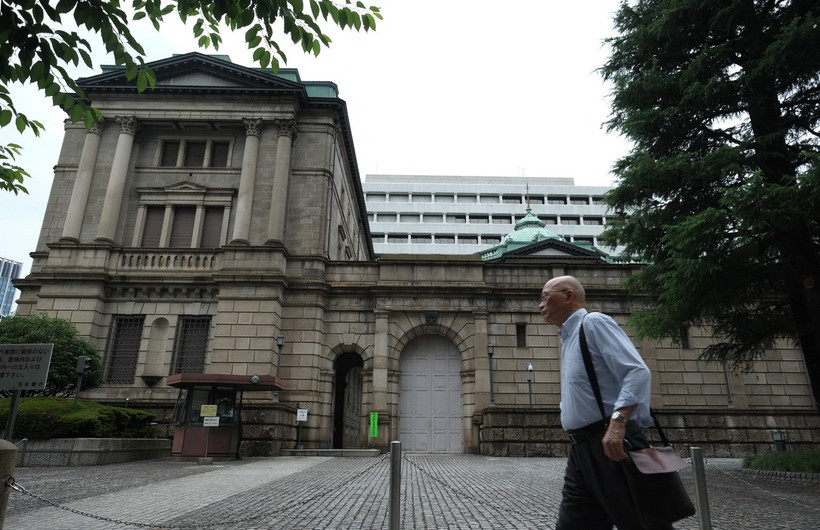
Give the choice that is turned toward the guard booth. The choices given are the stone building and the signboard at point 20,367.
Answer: the stone building

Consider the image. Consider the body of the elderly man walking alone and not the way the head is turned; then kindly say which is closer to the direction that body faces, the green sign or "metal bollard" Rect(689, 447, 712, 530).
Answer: the green sign

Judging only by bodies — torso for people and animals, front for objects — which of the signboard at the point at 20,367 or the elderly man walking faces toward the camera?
the signboard

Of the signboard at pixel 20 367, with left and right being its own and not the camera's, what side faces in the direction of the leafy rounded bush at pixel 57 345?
back

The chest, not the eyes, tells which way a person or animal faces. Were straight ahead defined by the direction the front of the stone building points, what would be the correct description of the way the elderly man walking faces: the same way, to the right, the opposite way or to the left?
to the right

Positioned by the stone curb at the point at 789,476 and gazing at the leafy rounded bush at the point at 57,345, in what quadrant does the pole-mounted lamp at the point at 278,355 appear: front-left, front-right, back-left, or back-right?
front-right

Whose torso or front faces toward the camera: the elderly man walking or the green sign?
the green sign

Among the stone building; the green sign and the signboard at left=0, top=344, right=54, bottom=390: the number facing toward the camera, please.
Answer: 3

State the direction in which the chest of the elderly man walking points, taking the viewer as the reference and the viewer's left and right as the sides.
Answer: facing to the left of the viewer

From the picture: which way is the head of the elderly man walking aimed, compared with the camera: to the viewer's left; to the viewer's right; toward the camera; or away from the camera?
to the viewer's left

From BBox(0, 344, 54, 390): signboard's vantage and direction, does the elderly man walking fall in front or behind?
in front

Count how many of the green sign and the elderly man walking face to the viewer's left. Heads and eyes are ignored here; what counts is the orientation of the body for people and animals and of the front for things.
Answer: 1

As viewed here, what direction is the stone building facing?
toward the camera

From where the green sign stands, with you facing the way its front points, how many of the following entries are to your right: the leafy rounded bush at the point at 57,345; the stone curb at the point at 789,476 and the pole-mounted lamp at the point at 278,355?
2

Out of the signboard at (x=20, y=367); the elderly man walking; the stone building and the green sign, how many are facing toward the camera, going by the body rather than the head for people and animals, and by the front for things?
3

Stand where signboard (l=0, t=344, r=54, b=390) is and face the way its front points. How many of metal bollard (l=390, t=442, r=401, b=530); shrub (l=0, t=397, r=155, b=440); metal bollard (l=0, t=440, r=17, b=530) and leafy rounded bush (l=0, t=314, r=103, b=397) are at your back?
2

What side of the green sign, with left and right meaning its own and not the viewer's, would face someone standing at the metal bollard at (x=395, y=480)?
front

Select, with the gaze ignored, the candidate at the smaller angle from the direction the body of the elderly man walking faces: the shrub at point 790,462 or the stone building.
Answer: the stone building
